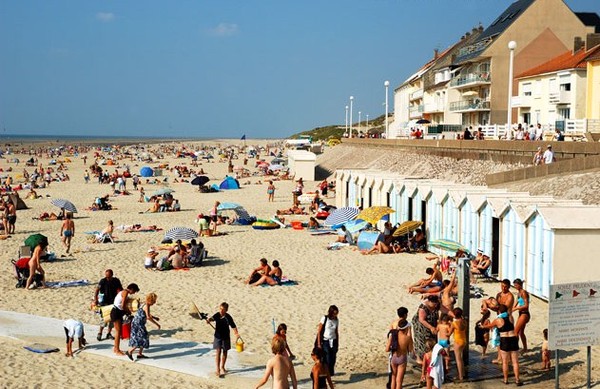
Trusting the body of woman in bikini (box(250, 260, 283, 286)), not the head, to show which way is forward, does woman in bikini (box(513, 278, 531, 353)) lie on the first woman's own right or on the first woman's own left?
on the first woman's own left

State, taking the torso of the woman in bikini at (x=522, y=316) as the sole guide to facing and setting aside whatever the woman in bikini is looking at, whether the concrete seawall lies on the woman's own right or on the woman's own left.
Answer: on the woman's own right
